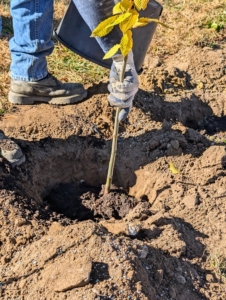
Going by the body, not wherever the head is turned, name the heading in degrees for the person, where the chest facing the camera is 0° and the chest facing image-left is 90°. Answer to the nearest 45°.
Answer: approximately 270°
